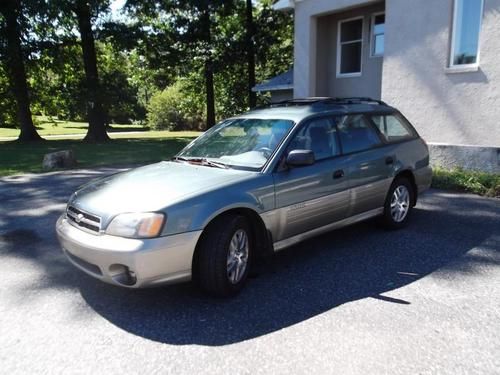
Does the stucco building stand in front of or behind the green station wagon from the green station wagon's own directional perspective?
behind

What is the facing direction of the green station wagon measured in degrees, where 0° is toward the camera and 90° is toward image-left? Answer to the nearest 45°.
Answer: approximately 45°

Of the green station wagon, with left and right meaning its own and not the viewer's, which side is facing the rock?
right
